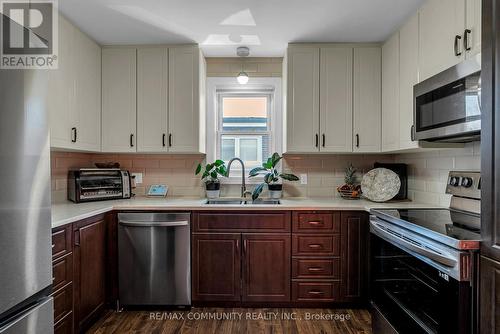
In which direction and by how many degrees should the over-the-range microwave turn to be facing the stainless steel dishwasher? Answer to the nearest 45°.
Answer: approximately 45° to its right

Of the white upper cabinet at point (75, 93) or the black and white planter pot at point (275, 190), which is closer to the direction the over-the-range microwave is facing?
the white upper cabinet

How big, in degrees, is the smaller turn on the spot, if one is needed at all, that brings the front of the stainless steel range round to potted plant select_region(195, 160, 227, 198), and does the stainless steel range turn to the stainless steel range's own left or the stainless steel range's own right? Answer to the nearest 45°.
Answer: approximately 45° to the stainless steel range's own right

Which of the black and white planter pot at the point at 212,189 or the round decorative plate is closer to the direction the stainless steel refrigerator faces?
the round decorative plate

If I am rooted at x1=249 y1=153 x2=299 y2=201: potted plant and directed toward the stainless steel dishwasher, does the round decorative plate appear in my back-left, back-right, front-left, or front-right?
back-left

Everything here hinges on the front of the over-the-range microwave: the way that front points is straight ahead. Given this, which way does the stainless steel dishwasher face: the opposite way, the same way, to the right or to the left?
to the left

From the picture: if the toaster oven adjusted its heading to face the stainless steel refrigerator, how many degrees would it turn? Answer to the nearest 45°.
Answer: approximately 45° to its right

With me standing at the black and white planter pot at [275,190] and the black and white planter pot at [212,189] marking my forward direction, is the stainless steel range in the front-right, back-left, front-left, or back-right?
back-left

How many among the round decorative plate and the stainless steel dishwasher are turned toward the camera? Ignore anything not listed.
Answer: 2
